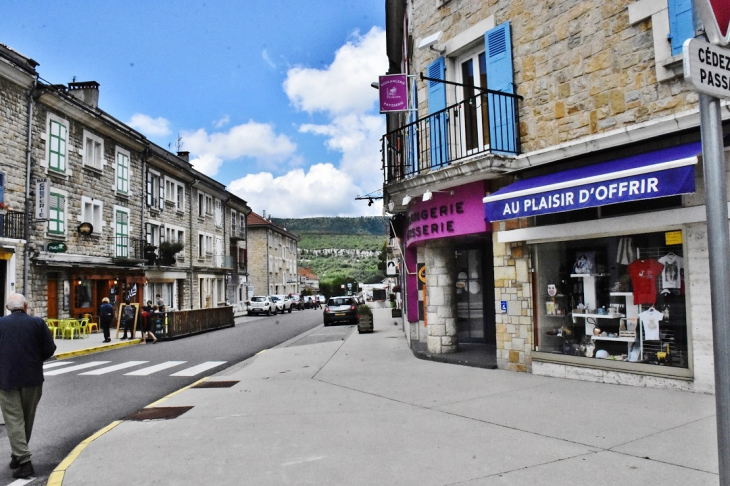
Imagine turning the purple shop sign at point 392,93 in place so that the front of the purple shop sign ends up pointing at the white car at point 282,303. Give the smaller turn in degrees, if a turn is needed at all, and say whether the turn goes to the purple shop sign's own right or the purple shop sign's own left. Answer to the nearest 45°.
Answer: approximately 180°

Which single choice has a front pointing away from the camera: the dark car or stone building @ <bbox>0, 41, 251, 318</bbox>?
the dark car

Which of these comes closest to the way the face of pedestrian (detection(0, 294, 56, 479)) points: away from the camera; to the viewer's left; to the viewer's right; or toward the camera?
away from the camera

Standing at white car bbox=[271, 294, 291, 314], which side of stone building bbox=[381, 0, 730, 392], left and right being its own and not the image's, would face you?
right

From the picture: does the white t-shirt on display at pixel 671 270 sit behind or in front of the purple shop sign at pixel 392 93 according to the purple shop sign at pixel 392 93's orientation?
in front

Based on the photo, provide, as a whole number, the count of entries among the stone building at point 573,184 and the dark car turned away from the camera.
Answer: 1

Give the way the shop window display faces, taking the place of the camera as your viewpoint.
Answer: facing the viewer and to the left of the viewer

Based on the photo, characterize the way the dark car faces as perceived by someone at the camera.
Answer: facing away from the viewer

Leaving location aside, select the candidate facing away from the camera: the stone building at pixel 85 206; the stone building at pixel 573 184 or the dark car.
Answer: the dark car

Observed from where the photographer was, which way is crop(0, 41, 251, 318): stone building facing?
facing the viewer and to the right of the viewer

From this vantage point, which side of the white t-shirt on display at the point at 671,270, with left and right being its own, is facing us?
front

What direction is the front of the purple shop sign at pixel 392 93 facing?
toward the camera
